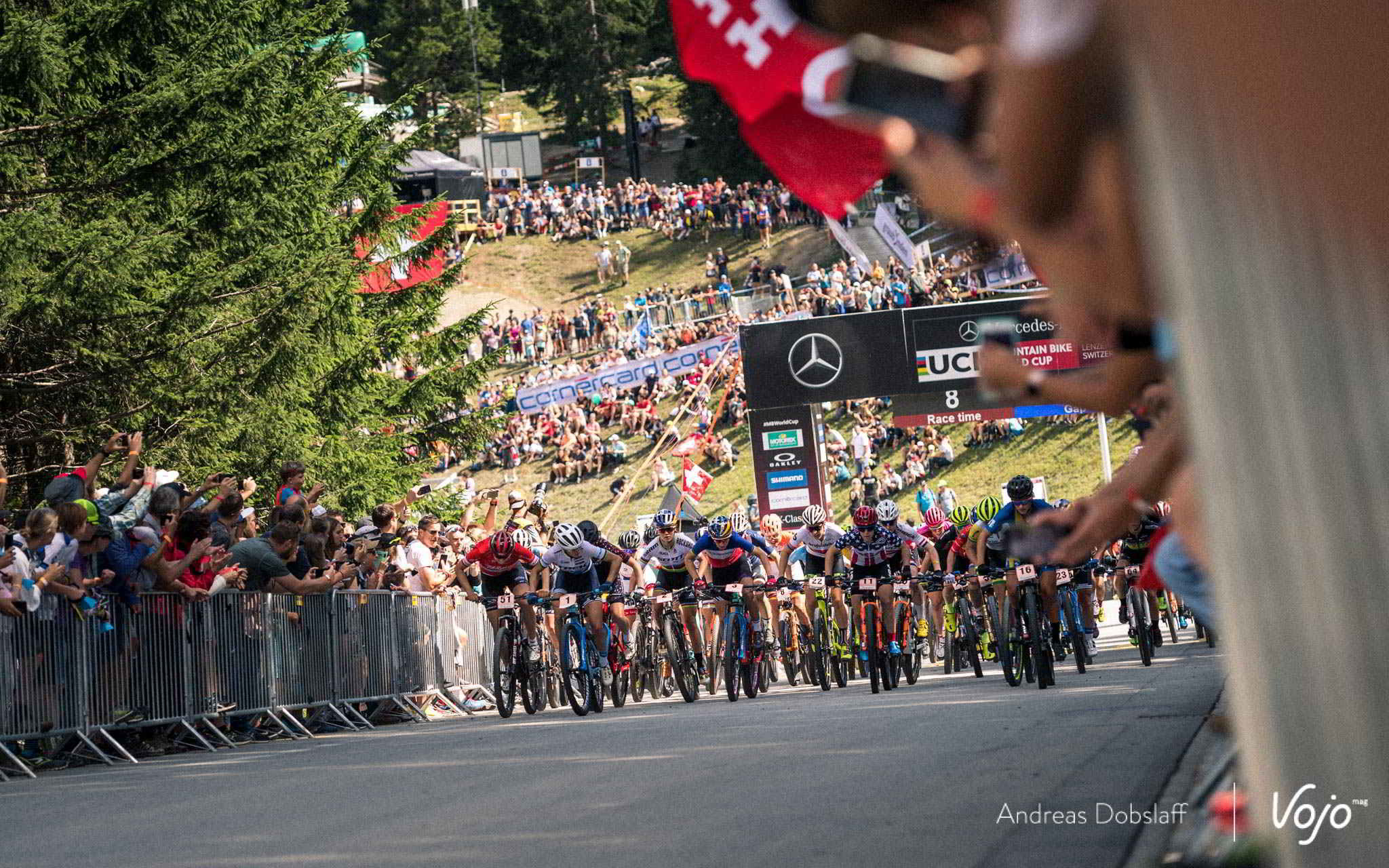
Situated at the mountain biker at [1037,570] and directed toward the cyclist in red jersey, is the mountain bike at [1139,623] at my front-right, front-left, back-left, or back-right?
back-right

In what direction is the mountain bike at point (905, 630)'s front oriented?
toward the camera

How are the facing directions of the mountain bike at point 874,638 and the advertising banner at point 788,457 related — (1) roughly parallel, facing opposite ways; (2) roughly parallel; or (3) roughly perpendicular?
roughly parallel

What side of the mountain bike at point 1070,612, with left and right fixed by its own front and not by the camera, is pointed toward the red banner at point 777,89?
front

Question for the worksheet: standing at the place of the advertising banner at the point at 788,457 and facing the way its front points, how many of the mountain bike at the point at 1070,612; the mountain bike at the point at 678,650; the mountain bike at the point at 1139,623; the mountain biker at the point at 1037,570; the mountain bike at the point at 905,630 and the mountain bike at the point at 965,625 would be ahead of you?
6

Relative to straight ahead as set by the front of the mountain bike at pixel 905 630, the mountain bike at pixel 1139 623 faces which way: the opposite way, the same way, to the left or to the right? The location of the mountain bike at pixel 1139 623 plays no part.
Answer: the same way

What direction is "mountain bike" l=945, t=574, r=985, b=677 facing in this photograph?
toward the camera

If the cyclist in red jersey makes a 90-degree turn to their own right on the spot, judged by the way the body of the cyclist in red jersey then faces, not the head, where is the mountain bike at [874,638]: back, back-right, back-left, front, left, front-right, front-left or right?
back

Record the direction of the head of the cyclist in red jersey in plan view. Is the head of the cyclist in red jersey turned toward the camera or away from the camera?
toward the camera

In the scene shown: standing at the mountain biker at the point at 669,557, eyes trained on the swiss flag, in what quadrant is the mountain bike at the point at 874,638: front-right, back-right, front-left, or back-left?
back-right

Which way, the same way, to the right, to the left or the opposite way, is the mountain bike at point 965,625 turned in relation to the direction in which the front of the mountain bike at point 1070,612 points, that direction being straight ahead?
the same way

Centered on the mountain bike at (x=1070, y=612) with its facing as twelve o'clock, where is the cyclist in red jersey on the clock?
The cyclist in red jersey is roughly at 3 o'clock from the mountain bike.

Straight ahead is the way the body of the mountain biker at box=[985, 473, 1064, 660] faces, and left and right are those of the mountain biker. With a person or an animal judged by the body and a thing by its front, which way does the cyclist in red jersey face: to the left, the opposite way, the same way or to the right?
the same way

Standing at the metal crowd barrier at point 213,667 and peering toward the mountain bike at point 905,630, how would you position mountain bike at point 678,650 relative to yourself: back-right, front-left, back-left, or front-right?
front-left

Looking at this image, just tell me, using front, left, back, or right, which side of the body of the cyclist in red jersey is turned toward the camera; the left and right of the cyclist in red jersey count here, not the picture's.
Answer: front

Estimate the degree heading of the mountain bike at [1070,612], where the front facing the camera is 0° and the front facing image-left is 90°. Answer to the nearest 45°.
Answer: approximately 0°

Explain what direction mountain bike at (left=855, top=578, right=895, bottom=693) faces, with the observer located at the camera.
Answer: facing the viewer

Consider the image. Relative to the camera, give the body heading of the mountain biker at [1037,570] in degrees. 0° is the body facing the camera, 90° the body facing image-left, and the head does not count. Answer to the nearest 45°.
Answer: approximately 0°
